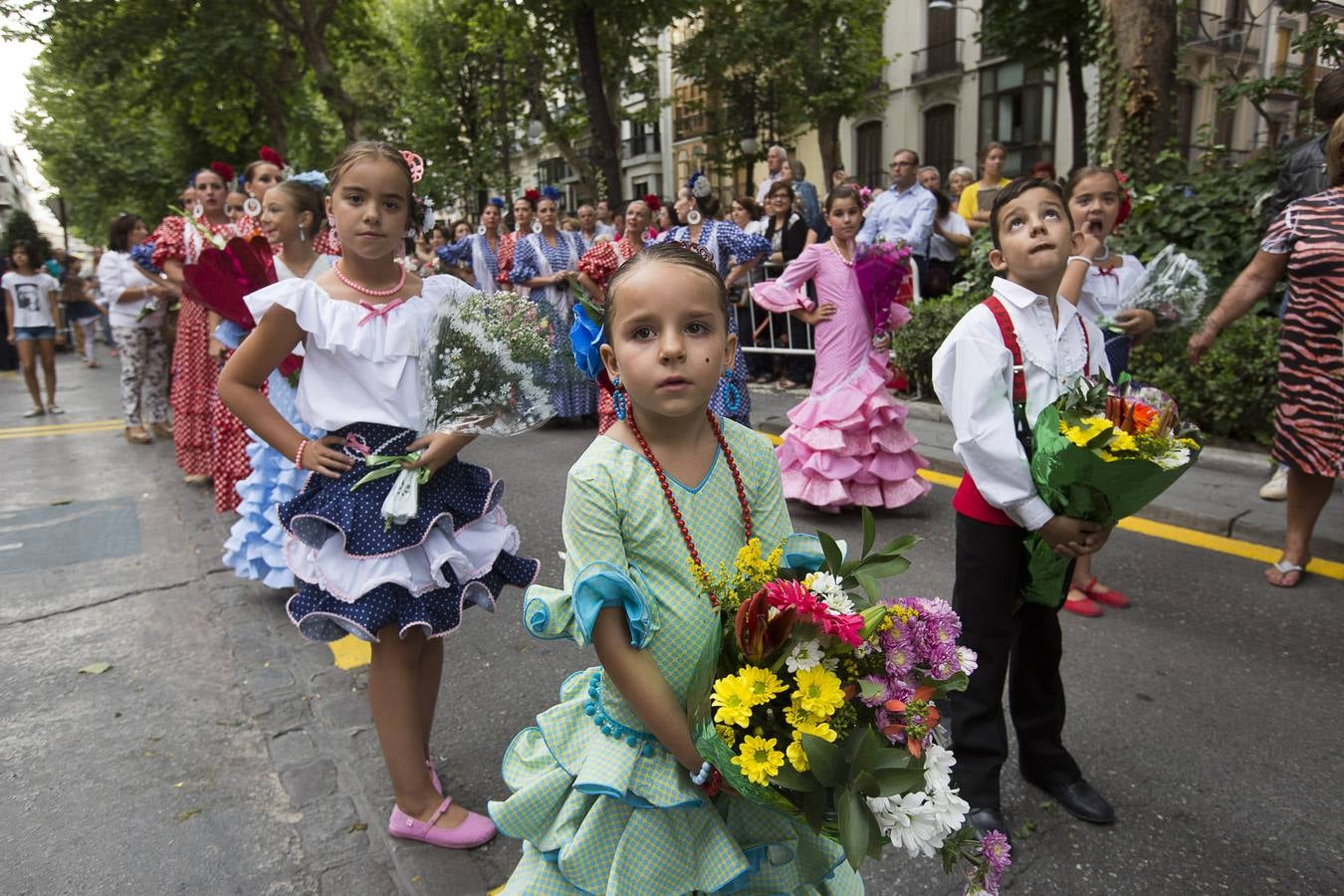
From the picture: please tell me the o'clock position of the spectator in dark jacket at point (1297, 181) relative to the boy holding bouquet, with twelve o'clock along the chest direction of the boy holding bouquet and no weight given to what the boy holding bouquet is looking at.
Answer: The spectator in dark jacket is roughly at 8 o'clock from the boy holding bouquet.

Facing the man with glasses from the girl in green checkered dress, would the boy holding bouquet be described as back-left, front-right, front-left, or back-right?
front-right

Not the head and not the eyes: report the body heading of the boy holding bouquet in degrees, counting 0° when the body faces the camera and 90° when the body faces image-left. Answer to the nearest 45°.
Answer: approximately 315°

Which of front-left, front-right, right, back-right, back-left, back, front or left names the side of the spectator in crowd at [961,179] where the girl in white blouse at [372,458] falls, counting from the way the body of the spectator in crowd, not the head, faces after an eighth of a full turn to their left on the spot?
front

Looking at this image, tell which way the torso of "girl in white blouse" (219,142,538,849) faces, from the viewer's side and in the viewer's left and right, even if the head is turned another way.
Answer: facing the viewer and to the right of the viewer

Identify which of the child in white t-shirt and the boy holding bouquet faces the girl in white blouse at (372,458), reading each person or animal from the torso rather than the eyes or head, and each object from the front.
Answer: the child in white t-shirt

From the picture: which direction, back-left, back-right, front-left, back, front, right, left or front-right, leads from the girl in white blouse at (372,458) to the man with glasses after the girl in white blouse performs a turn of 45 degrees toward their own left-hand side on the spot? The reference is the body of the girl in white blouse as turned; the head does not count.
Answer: front-left

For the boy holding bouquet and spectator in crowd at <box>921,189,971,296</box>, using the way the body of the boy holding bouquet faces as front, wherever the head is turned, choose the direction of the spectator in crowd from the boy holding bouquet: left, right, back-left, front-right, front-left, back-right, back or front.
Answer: back-left

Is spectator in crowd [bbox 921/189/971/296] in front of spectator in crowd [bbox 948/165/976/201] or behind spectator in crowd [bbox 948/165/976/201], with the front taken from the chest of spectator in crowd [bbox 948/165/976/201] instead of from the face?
in front

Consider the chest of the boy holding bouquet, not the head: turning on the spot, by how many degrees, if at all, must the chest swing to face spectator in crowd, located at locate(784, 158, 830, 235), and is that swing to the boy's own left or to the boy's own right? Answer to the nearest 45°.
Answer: approximately 135° to the boy's own left

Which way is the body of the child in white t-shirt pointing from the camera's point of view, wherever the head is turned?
toward the camera

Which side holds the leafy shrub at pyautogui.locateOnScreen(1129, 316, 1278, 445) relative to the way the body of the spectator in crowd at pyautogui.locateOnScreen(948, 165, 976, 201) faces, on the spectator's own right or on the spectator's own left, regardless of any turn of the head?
on the spectator's own left

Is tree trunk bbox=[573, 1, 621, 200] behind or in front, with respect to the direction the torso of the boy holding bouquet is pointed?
behind

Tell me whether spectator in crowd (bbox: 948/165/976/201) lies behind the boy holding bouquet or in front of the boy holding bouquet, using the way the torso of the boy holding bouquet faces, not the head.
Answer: behind

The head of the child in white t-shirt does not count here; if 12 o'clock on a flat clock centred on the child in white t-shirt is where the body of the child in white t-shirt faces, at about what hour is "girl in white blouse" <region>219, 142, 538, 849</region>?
The girl in white blouse is roughly at 12 o'clock from the child in white t-shirt.

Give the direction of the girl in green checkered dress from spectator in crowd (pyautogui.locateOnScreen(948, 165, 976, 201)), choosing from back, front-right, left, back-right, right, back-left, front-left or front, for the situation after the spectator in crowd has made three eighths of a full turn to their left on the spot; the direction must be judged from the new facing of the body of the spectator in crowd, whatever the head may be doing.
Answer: right

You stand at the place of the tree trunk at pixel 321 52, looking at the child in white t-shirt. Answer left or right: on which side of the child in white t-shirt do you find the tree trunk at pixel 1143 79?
left

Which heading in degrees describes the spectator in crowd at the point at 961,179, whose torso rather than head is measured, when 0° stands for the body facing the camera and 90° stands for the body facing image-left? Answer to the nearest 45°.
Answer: approximately 45°
